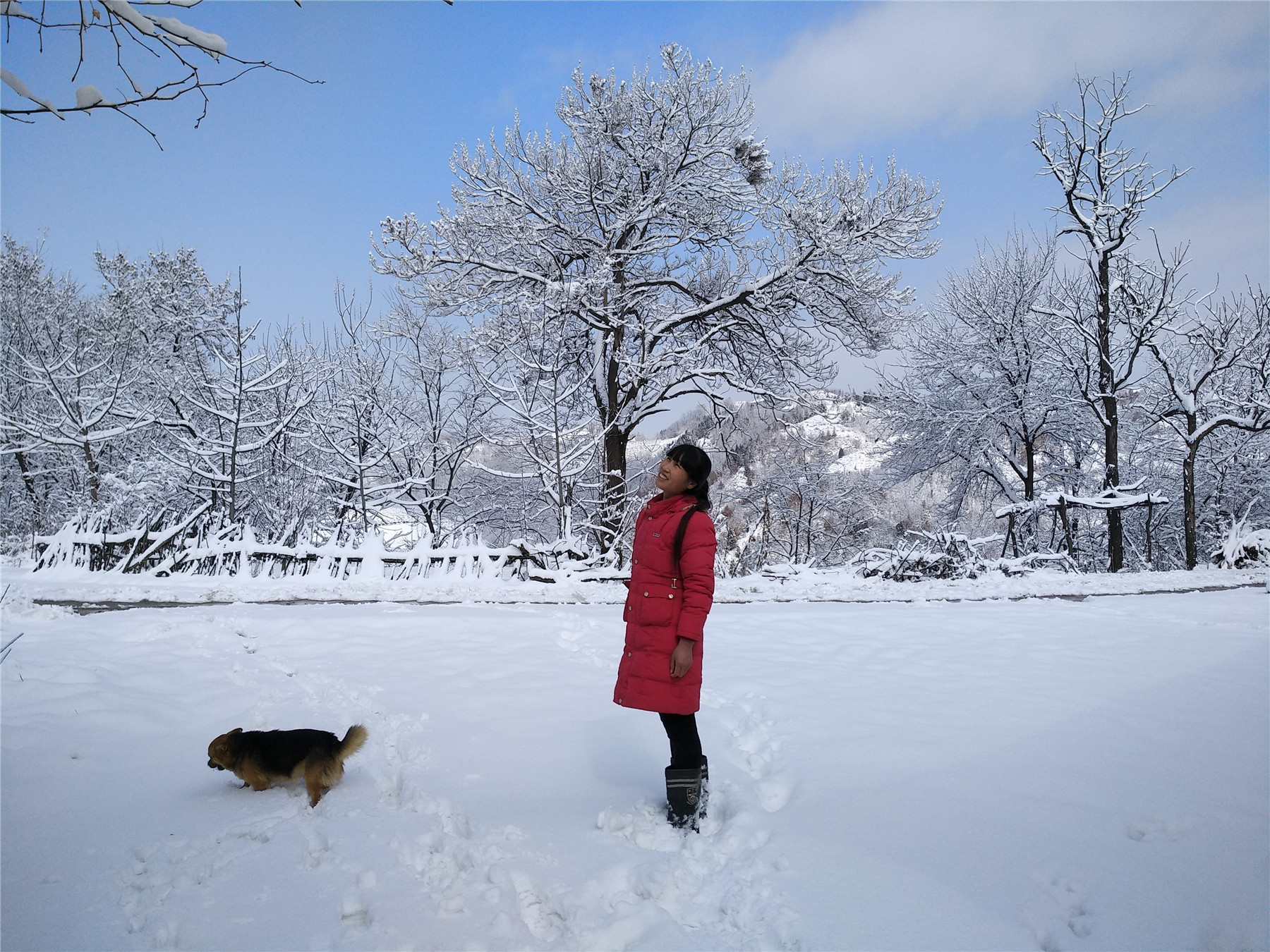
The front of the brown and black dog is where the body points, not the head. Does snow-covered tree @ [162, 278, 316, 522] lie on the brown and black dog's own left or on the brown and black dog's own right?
on the brown and black dog's own right

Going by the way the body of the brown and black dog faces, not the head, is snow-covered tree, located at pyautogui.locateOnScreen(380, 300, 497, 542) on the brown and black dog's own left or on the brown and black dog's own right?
on the brown and black dog's own right

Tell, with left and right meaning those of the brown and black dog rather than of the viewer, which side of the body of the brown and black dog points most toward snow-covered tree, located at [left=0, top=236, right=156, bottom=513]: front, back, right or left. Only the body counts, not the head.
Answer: right

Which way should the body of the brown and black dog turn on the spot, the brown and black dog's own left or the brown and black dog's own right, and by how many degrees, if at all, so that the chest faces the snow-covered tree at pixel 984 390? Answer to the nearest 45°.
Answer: approximately 135° to the brown and black dog's own right

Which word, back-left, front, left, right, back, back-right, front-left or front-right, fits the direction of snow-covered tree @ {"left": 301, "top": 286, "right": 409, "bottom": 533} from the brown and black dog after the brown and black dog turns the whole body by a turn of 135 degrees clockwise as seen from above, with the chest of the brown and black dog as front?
front-left

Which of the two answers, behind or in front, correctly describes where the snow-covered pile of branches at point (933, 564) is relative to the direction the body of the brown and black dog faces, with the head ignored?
behind

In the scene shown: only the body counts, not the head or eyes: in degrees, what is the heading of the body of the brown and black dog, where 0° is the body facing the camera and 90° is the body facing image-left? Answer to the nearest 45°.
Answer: approximately 90°

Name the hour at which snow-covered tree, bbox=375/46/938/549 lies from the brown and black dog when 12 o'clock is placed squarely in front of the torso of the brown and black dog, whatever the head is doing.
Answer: The snow-covered tree is roughly at 4 o'clock from the brown and black dog.

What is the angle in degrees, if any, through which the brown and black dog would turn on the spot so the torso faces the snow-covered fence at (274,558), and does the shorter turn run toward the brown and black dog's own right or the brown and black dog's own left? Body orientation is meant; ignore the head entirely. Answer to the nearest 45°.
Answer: approximately 90° to the brown and black dog's own right

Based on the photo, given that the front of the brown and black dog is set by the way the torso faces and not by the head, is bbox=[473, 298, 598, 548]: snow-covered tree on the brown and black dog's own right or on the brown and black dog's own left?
on the brown and black dog's own right
